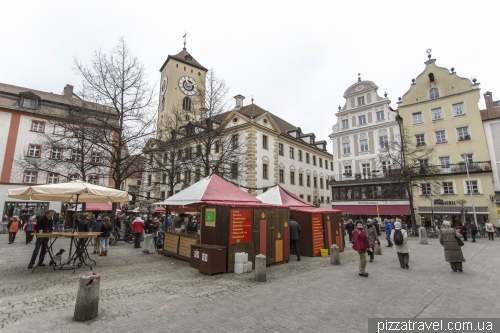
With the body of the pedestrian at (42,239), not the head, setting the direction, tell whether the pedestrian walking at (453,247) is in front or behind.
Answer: in front

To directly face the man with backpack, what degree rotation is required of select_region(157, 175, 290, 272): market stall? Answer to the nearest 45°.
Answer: approximately 135° to its left

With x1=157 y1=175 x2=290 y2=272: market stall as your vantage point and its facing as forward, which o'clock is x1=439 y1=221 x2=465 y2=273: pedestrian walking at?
The pedestrian walking is roughly at 8 o'clock from the market stall.

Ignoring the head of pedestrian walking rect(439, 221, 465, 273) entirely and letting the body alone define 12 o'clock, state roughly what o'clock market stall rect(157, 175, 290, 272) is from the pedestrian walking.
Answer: The market stall is roughly at 8 o'clock from the pedestrian walking.

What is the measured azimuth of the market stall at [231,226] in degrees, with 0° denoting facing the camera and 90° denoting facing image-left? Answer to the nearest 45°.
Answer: approximately 45°

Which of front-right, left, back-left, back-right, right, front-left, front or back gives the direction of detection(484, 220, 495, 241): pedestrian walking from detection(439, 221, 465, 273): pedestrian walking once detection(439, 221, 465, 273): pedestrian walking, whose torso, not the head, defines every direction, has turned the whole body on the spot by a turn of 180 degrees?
back

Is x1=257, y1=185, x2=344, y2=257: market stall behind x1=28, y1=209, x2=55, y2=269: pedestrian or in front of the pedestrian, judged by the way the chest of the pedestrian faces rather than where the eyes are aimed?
in front

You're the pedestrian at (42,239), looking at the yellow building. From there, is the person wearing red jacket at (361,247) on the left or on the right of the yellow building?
right

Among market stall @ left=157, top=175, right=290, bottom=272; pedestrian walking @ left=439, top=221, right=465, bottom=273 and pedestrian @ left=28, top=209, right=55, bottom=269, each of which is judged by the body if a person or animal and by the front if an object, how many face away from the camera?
1

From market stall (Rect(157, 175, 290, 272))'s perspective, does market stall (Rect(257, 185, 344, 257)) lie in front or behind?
behind

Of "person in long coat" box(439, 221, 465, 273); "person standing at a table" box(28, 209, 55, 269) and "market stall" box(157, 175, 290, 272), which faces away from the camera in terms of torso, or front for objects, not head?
"person in long coat" box(439, 221, 465, 273)

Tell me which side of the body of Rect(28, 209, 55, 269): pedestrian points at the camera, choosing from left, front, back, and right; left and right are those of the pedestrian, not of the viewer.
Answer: right

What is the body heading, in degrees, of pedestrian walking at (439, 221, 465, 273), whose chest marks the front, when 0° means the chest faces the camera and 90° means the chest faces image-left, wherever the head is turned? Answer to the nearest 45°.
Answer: approximately 180°
